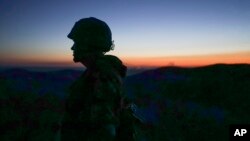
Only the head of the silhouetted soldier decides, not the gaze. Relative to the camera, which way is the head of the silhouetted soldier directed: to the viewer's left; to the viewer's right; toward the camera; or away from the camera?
to the viewer's left

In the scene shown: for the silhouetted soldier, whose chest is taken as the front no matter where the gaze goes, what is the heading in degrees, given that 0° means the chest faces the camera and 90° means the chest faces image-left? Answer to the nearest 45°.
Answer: approximately 90°
